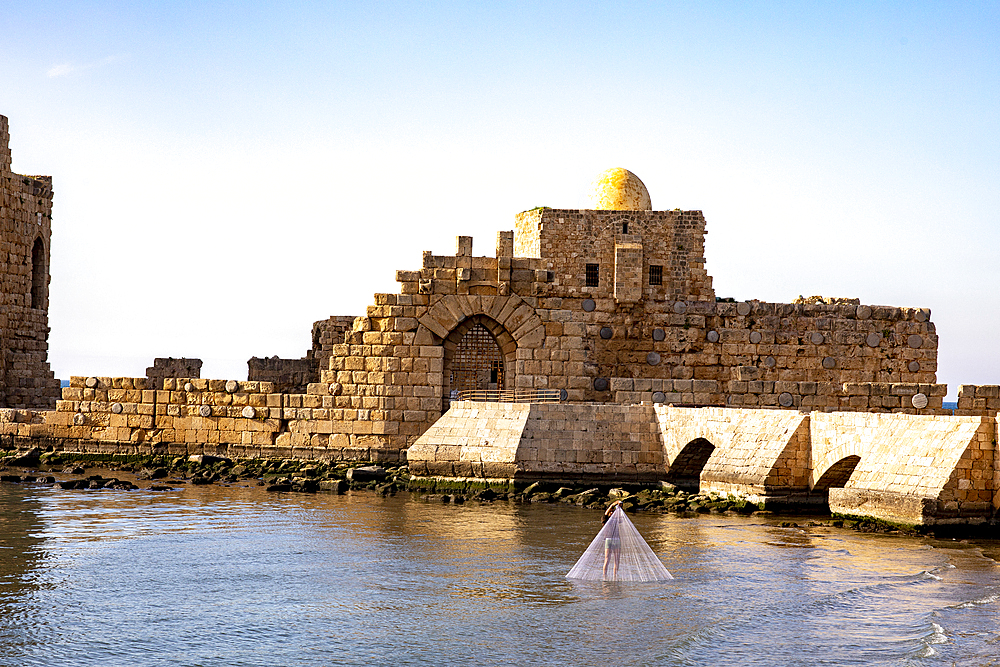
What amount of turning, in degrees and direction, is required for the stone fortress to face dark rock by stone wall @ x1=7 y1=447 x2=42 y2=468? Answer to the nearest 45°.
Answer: approximately 90° to its right

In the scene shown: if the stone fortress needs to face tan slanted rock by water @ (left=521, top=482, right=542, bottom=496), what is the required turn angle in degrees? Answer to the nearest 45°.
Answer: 0° — it already faces it

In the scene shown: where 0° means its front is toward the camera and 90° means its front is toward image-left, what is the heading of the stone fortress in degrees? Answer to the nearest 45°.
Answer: approximately 0°

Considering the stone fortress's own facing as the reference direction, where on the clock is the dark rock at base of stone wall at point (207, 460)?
The dark rock at base of stone wall is roughly at 3 o'clock from the stone fortress.

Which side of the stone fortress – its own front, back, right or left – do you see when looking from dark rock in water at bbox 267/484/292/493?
front

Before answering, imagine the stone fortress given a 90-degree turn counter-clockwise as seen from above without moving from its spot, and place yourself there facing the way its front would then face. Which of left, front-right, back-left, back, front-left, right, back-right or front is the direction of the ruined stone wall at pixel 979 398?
front
